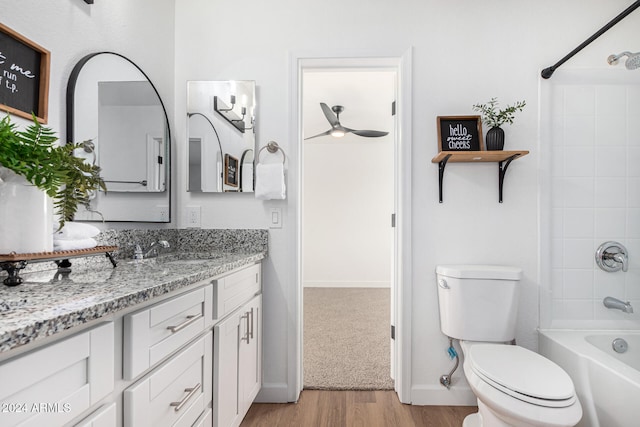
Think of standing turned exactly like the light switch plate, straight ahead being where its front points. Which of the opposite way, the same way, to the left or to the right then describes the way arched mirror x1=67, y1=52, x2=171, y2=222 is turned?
to the left

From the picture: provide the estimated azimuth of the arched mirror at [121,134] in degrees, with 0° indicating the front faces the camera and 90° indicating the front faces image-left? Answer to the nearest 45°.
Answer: approximately 315°

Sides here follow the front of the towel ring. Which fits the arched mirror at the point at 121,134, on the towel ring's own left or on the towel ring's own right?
on the towel ring's own right

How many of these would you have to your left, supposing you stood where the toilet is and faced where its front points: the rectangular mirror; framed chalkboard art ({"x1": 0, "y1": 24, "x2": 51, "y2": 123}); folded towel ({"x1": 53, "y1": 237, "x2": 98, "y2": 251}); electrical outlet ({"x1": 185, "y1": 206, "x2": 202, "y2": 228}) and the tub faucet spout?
1

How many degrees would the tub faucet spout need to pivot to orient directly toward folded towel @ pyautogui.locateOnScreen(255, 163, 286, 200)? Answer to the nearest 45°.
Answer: approximately 90° to its right

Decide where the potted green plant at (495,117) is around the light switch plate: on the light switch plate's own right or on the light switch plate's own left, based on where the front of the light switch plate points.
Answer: on the light switch plate's own left

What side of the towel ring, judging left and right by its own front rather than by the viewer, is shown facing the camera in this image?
front

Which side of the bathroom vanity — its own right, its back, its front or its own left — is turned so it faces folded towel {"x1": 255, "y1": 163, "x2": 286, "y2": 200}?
left

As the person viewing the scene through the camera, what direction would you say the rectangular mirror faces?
facing the viewer

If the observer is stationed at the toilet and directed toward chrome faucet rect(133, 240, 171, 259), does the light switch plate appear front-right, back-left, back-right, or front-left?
front-right

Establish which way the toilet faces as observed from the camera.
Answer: facing the viewer and to the right of the viewer
